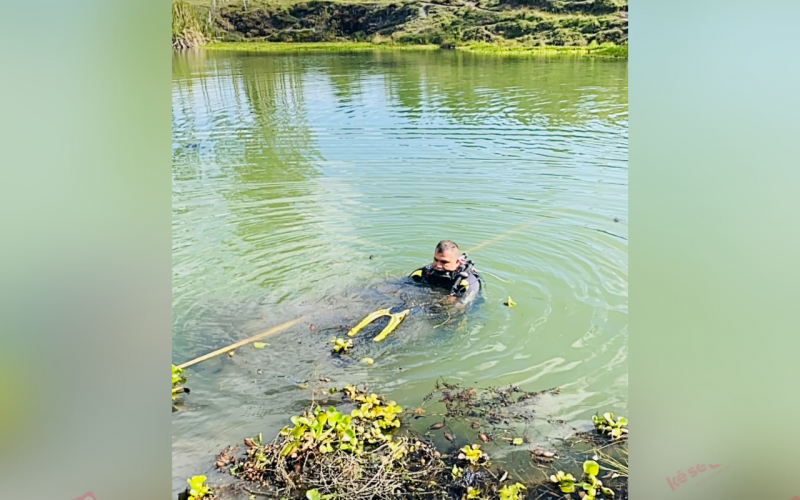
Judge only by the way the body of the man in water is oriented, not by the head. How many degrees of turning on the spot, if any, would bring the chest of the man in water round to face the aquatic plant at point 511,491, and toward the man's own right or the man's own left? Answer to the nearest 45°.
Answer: approximately 45° to the man's own left

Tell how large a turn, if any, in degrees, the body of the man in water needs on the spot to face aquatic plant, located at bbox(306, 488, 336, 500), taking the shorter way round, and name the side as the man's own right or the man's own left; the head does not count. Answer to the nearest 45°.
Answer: approximately 45° to the man's own left

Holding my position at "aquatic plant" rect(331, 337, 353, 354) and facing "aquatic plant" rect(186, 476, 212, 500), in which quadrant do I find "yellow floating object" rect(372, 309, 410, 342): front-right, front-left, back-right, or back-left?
back-left

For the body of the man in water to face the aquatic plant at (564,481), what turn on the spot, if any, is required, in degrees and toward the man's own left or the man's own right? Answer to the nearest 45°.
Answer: approximately 45° to the man's own left

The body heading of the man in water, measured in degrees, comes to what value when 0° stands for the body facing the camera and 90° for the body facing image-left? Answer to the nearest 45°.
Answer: approximately 45°
